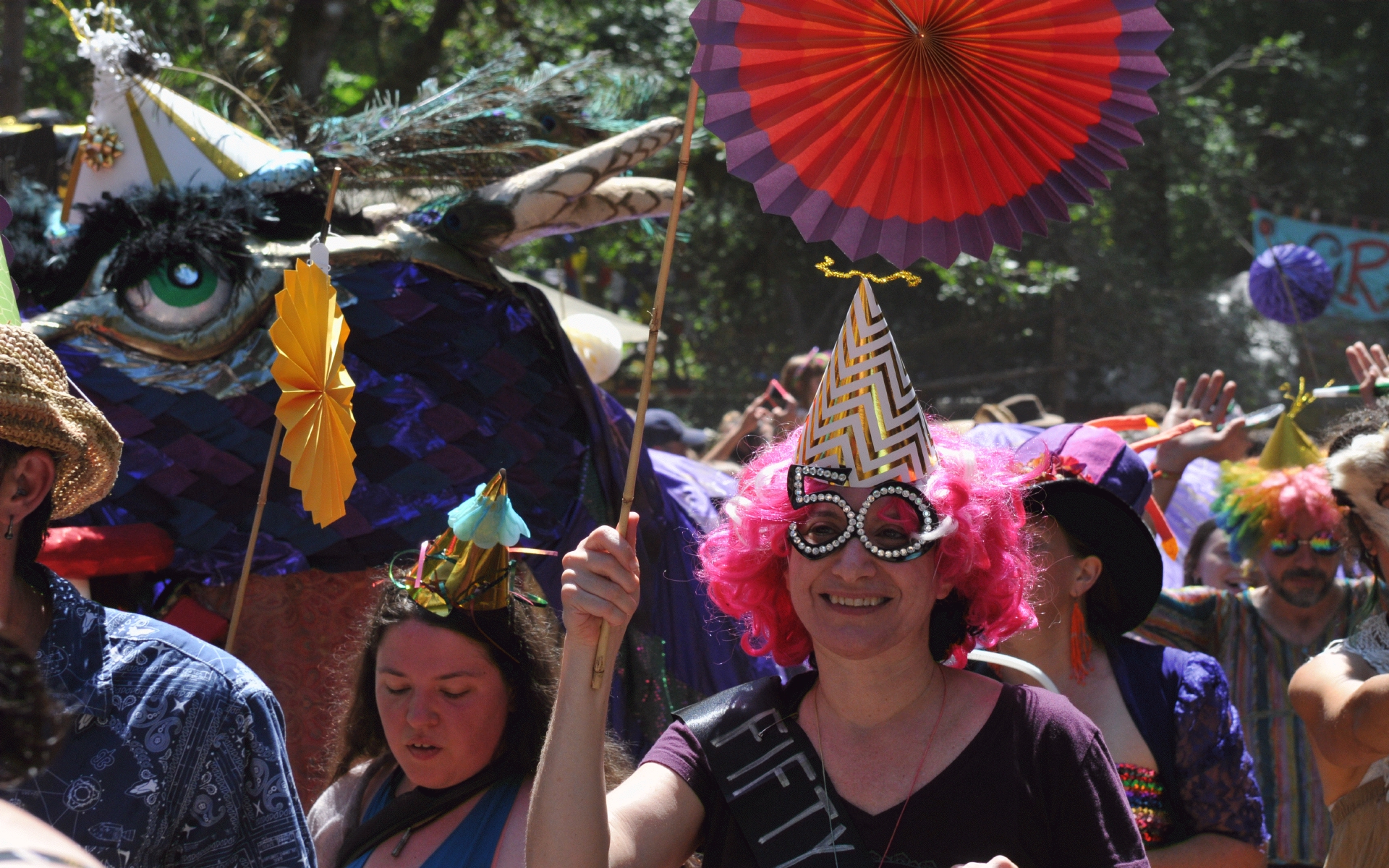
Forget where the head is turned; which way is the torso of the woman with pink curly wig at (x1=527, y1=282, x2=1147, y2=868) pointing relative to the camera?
toward the camera

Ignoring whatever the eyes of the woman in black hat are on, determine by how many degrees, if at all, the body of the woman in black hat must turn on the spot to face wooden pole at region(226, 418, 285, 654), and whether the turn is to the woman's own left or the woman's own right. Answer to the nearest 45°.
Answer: approximately 45° to the woman's own right

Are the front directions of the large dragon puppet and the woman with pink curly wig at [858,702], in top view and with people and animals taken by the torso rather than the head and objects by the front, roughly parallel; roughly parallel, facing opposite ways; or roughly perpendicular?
roughly perpendicular

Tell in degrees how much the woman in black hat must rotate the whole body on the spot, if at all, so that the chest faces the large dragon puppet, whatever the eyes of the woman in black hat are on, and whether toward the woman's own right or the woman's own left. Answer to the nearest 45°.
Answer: approximately 45° to the woman's own right

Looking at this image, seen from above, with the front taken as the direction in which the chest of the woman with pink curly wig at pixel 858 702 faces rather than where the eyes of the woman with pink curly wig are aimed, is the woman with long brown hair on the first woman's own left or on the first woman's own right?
on the first woman's own right

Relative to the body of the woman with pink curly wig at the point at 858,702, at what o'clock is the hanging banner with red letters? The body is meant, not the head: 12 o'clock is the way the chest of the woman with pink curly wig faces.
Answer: The hanging banner with red letters is roughly at 7 o'clock from the woman with pink curly wig.
